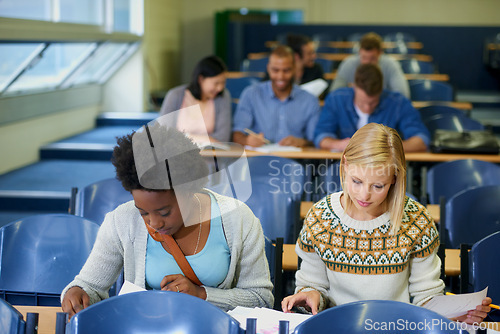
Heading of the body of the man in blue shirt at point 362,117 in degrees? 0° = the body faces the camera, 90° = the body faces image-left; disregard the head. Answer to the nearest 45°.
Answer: approximately 0°

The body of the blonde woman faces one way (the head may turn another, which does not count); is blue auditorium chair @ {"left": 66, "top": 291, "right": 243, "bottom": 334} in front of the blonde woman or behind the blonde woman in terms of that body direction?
in front

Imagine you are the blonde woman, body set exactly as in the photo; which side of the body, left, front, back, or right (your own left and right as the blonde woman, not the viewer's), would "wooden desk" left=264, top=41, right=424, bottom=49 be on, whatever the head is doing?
back

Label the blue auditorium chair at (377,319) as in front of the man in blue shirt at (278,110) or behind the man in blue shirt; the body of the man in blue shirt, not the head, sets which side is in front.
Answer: in front

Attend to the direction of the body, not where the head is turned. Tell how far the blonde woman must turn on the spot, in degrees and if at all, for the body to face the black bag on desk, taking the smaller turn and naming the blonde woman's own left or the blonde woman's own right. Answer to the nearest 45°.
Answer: approximately 180°

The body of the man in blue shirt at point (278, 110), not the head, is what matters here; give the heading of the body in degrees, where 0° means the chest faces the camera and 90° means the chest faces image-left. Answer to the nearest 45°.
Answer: approximately 0°

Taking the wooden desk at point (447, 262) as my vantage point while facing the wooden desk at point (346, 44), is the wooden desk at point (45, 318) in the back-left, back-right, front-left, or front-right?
back-left

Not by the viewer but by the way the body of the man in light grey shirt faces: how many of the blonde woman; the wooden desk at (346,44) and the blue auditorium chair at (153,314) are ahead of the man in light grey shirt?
2

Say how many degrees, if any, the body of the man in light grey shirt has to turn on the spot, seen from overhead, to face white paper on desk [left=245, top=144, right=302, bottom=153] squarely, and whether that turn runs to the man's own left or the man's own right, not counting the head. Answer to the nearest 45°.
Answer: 0° — they already face it
